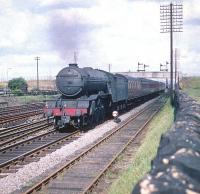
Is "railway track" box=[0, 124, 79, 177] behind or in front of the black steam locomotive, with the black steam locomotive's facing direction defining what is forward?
in front

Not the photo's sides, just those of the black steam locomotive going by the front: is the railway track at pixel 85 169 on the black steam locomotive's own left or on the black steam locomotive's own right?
on the black steam locomotive's own left

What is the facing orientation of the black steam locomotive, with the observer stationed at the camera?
facing the viewer and to the left of the viewer
